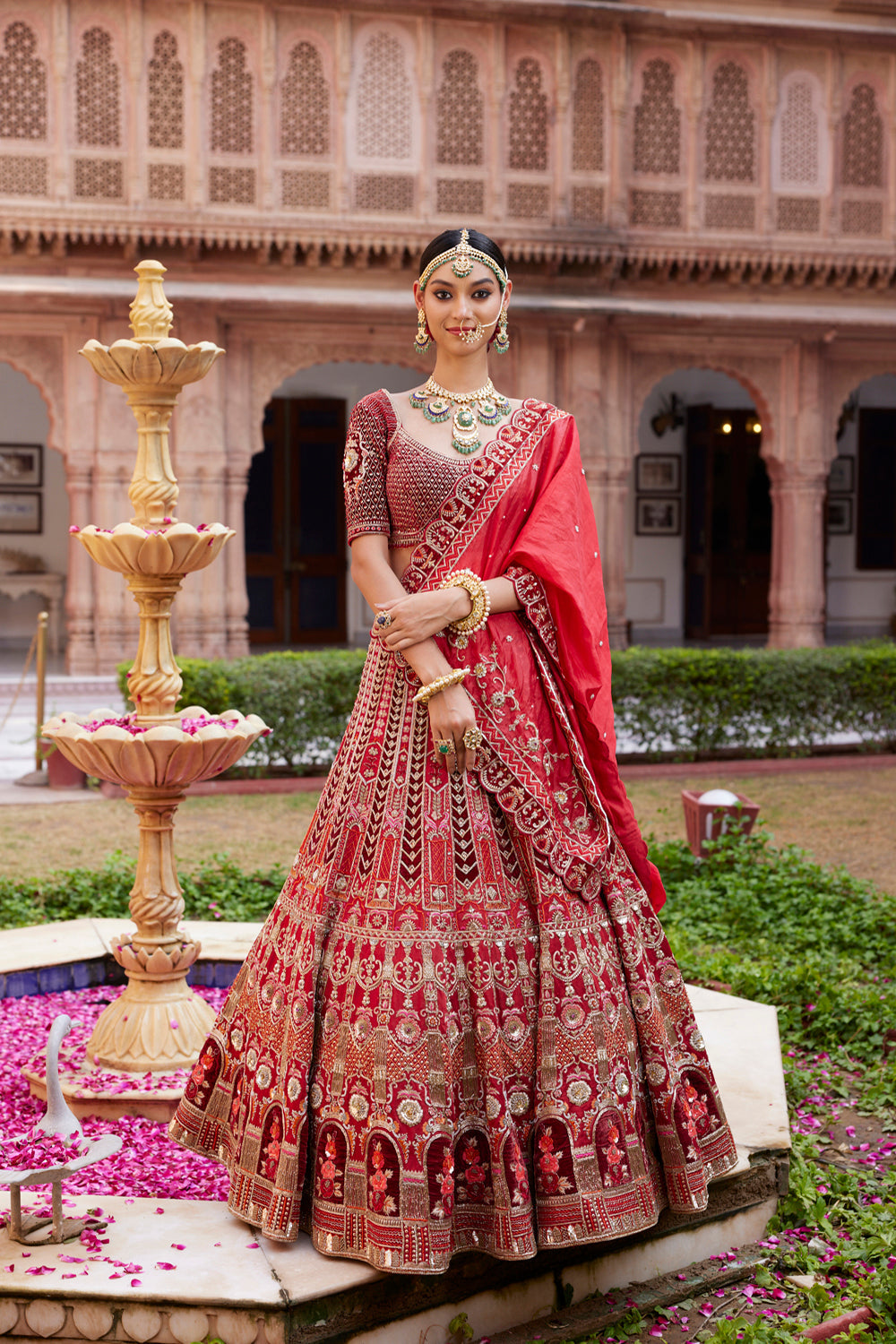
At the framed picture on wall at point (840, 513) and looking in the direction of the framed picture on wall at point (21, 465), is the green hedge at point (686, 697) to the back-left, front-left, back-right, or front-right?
front-left

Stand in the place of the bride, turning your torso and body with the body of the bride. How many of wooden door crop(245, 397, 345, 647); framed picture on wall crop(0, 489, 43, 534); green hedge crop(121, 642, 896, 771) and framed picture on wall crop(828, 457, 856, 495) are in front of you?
0

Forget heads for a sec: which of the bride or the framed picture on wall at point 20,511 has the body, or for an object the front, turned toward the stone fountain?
the framed picture on wall

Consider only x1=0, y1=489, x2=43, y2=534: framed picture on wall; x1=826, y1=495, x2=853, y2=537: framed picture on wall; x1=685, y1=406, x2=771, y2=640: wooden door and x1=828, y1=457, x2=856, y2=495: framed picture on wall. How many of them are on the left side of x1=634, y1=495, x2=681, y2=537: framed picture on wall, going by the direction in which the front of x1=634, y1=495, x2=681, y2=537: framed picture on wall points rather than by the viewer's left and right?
3

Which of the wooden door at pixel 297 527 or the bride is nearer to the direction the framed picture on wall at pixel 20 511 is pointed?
the bride

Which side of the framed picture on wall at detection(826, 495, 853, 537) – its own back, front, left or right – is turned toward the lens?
front

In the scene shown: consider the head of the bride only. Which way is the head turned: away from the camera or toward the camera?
toward the camera

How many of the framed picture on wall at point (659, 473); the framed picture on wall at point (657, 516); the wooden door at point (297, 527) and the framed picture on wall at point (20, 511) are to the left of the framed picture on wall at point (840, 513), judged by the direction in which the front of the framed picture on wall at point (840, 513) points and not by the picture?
0

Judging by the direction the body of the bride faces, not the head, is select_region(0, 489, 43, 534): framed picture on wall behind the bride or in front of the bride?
behind

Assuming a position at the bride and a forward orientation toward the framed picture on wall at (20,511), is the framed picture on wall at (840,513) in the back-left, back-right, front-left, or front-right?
front-right

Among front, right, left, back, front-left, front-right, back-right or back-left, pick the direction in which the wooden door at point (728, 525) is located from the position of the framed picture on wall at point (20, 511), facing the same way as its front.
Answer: left

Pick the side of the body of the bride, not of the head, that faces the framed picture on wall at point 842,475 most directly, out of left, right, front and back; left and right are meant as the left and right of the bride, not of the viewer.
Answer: back

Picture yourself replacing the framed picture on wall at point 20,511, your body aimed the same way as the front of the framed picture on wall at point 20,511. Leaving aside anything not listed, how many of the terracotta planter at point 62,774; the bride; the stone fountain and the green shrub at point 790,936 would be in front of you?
4

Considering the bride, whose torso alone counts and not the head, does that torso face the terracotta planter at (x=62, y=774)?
no

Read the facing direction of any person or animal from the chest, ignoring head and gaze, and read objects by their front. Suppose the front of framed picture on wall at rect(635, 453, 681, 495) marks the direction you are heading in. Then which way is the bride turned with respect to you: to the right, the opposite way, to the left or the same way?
the same way

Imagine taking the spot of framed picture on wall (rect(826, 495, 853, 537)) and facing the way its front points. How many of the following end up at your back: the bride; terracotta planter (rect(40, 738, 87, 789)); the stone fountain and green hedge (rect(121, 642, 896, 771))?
0

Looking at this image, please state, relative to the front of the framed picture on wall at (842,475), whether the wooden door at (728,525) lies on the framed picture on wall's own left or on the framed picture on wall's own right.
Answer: on the framed picture on wall's own right

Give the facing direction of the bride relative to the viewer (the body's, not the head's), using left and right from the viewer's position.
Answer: facing the viewer
